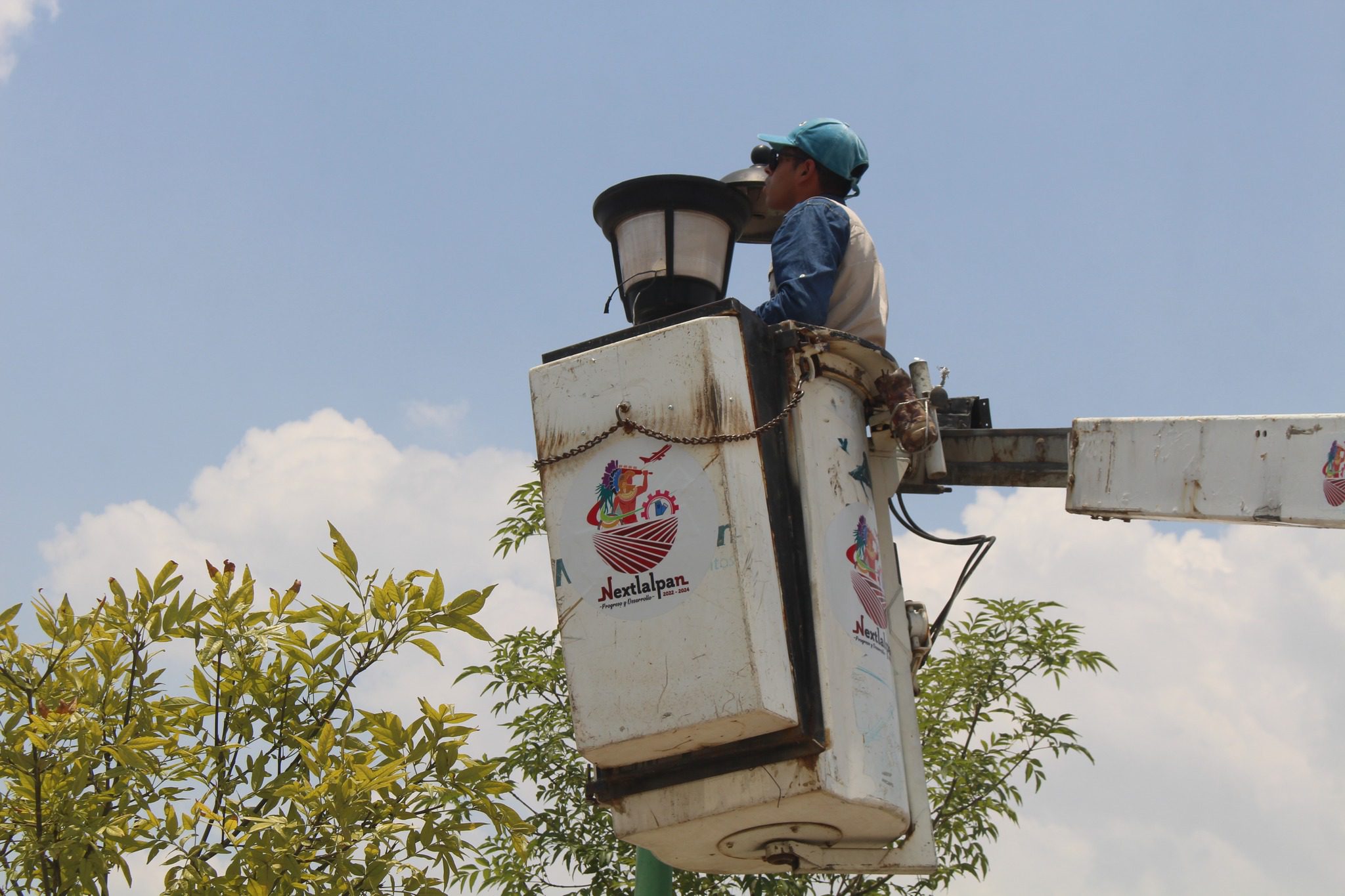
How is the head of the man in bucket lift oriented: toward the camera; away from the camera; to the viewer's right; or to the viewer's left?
to the viewer's left

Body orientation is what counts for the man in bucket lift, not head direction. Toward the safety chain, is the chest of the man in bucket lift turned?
no

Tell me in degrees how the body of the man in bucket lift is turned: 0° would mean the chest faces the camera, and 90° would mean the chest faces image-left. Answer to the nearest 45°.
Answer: approximately 135°
